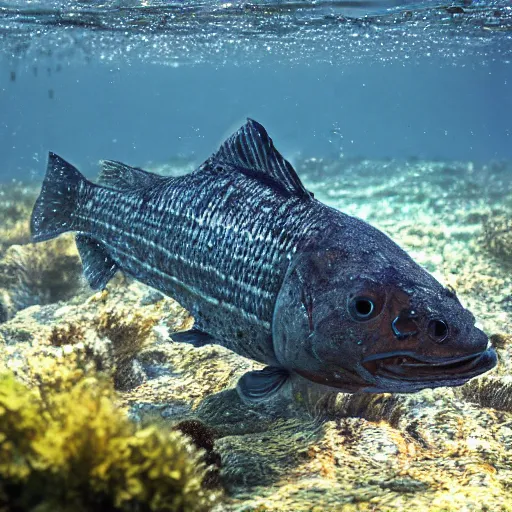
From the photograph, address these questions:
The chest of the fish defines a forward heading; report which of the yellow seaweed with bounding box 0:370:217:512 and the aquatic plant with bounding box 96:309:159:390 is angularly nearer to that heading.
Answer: the yellow seaweed

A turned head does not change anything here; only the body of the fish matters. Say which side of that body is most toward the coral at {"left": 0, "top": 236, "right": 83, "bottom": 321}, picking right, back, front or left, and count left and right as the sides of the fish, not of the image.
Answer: back

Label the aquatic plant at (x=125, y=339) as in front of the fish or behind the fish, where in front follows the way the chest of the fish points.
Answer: behind
